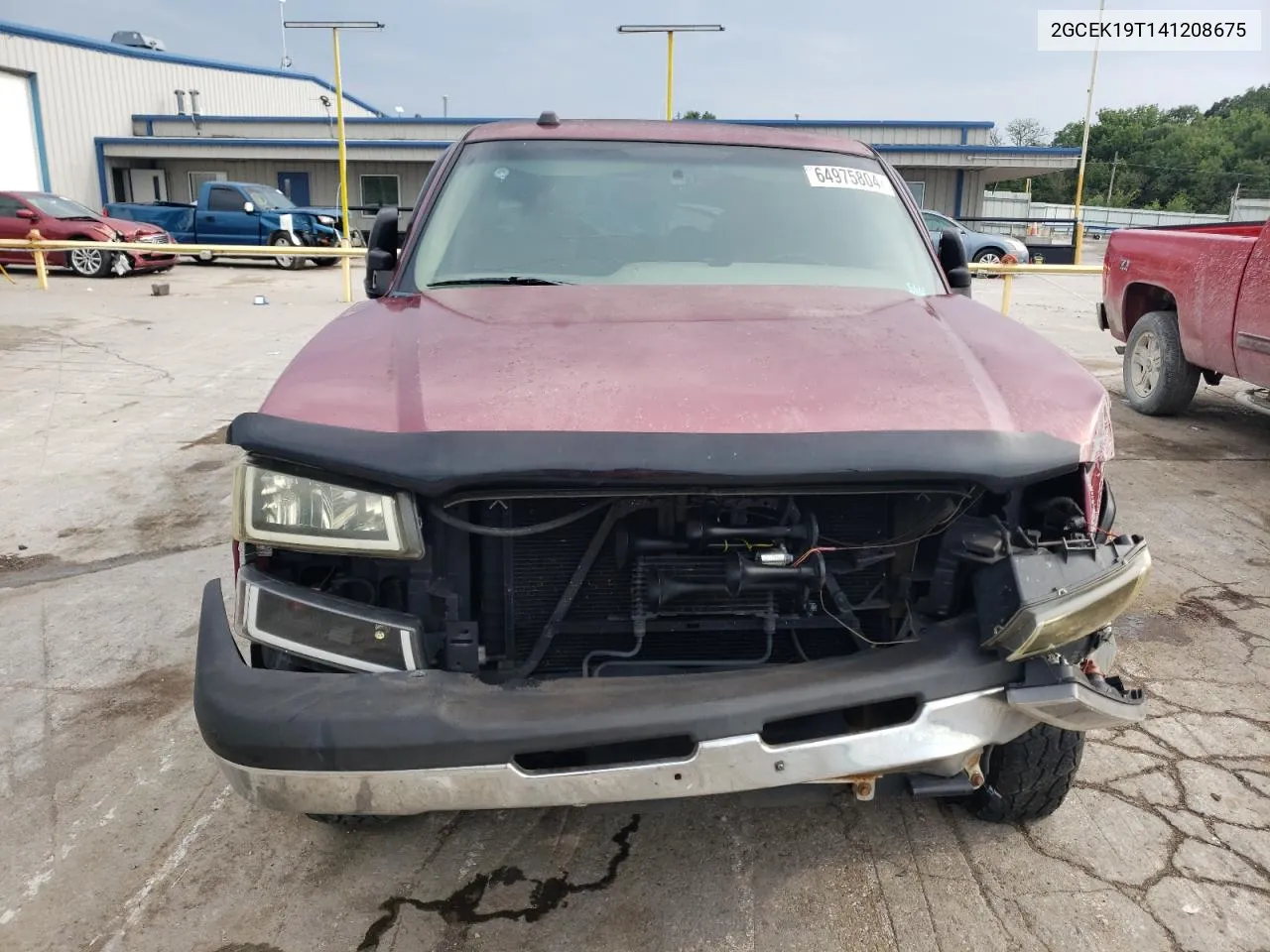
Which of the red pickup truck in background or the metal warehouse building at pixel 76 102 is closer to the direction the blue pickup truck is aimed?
the red pickup truck in background

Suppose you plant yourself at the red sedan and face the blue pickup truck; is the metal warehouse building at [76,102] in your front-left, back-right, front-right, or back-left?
front-left

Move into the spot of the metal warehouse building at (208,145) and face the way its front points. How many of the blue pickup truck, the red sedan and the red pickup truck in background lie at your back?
0

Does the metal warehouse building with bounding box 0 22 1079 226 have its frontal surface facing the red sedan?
yes

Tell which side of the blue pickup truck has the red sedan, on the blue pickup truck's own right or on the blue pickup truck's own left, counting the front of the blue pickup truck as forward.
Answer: on the blue pickup truck's own right

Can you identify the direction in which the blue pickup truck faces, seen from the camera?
facing the viewer and to the right of the viewer

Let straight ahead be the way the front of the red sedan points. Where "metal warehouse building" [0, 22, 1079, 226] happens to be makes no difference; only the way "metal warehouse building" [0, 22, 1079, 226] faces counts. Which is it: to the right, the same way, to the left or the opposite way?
to the right

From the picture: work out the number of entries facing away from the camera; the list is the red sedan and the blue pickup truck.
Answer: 0

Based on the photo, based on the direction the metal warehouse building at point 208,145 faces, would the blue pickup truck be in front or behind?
in front

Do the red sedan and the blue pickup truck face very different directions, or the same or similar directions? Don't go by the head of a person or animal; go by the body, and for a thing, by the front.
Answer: same or similar directions

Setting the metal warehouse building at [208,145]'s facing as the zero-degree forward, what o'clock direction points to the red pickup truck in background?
The red pickup truck in background is roughly at 11 o'clock from the metal warehouse building.

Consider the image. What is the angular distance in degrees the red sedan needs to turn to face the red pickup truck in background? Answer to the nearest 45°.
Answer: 0° — it already faces it

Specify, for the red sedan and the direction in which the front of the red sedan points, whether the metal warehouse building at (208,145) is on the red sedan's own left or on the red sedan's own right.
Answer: on the red sedan's own left

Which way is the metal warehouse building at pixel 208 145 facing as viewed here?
toward the camera

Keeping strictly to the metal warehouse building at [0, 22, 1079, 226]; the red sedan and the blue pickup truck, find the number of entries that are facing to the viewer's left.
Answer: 0

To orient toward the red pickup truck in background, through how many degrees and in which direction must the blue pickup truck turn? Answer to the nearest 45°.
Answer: approximately 45° to its right

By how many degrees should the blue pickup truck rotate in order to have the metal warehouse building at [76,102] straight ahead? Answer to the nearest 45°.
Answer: approximately 135° to its left
